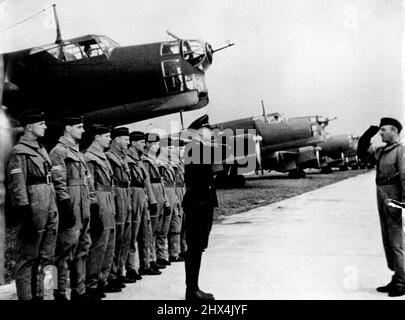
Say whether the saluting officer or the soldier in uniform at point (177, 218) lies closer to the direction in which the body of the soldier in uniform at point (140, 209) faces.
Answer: the saluting officer

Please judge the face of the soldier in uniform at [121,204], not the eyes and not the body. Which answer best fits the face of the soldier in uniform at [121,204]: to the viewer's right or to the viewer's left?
to the viewer's right

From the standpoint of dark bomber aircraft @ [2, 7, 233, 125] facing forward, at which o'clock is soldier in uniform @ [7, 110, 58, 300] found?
The soldier in uniform is roughly at 3 o'clock from the dark bomber aircraft.

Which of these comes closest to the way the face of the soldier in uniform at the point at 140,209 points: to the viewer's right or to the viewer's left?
to the viewer's right

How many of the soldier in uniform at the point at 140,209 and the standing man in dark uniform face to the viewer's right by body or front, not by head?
2

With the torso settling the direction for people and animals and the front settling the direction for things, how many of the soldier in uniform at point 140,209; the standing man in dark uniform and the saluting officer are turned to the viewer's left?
1

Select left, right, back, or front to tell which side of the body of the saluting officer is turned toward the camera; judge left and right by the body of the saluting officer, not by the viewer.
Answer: left

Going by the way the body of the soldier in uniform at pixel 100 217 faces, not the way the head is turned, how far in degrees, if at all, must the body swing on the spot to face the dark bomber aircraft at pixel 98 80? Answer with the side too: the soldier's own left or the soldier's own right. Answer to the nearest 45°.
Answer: approximately 90° to the soldier's own left

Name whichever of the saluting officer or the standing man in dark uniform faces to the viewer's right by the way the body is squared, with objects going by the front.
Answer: the standing man in dark uniform

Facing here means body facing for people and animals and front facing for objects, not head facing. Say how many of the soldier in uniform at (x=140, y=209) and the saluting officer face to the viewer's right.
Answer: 1

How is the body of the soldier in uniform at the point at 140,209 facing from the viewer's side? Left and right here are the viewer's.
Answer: facing to the right of the viewer

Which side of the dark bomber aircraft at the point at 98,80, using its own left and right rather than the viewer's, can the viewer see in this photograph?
right

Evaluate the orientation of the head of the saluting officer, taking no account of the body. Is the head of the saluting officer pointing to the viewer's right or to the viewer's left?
to the viewer's left

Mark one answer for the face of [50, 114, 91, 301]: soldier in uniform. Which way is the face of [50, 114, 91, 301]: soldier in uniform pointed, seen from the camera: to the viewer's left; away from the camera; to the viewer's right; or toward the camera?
to the viewer's right

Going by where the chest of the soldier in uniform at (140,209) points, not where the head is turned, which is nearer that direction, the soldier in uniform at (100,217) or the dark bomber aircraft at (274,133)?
the dark bomber aircraft
